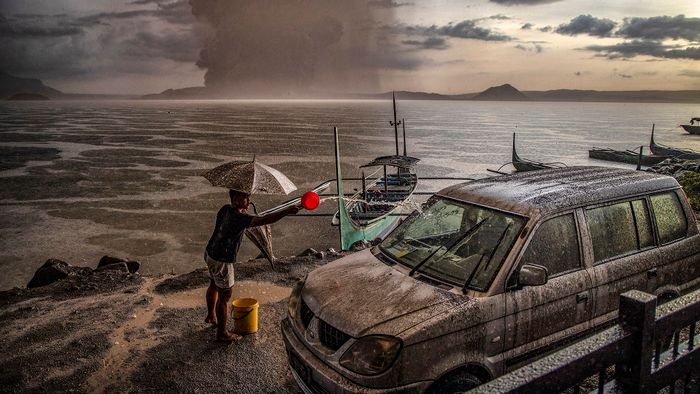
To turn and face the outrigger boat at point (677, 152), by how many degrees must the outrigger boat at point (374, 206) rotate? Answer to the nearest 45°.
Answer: approximately 180°

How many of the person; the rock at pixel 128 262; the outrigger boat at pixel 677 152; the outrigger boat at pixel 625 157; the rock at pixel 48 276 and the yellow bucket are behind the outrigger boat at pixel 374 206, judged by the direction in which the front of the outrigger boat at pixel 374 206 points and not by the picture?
2

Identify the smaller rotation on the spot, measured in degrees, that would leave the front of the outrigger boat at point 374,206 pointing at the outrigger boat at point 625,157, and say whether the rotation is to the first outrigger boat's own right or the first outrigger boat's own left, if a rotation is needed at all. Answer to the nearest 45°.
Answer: approximately 180°

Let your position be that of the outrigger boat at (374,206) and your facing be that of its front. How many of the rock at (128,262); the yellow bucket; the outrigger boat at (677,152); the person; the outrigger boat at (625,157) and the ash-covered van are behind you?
2

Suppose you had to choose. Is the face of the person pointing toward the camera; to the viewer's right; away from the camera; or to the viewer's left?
to the viewer's right

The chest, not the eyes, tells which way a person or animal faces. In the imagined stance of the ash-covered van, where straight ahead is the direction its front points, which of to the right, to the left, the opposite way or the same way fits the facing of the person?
the opposite way

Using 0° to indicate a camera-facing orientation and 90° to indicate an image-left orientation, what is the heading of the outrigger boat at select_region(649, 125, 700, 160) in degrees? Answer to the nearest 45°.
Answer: approximately 90°

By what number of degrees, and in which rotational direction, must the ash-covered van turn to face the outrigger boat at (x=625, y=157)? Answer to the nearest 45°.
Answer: approximately 135° to its right

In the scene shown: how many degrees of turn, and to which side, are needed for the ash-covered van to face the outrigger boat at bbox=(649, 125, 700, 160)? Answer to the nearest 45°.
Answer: approximately 135° to its right

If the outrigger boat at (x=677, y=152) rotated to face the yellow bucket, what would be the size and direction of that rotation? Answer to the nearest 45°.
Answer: approximately 90° to its left

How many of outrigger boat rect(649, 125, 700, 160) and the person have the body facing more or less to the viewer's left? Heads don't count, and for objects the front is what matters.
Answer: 1

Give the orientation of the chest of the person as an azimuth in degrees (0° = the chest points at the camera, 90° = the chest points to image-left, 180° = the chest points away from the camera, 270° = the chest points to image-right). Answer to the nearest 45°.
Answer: approximately 270°

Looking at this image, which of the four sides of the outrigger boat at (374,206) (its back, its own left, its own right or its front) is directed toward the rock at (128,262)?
front

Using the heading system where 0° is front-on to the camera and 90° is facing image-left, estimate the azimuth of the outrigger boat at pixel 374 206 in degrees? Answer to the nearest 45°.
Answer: approximately 45°

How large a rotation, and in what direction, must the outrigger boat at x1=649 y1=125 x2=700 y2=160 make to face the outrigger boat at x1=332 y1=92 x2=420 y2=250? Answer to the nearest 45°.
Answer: approximately 90° to its left

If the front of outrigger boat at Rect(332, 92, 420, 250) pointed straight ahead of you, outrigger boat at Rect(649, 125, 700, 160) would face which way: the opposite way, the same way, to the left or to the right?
to the right
